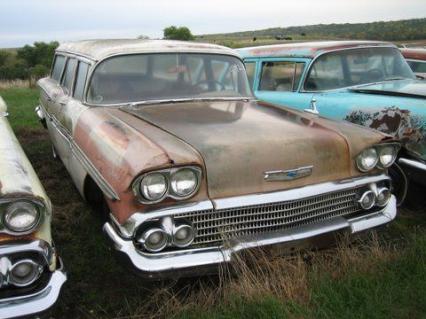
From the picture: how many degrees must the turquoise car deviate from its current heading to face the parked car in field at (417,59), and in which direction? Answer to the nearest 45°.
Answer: approximately 135° to its left

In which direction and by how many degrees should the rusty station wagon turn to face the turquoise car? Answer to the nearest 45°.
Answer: approximately 90° to its left

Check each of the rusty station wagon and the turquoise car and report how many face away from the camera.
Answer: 0

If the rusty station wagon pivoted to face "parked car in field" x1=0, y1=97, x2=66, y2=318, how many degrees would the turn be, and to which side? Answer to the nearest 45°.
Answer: approximately 90° to its right

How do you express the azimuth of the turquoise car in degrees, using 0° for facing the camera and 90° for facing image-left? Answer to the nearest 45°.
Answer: approximately 315°

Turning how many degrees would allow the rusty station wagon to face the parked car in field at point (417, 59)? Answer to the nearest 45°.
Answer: approximately 90° to its left

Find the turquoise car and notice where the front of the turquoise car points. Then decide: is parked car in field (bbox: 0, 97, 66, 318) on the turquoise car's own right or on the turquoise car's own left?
on the turquoise car's own right
